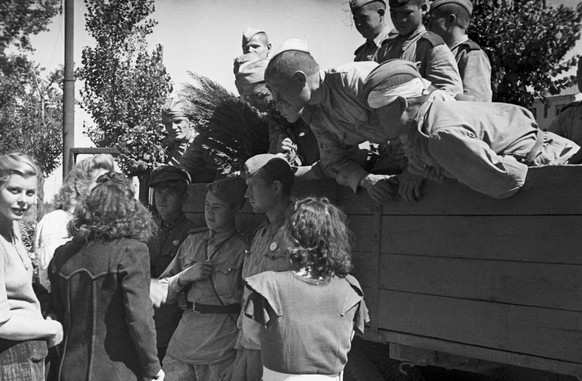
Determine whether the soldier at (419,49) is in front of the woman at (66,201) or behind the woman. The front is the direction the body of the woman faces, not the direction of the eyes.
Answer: in front

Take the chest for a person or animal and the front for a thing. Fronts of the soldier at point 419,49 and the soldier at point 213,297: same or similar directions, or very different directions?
same or similar directions

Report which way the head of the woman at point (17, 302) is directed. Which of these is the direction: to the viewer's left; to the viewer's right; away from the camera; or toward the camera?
toward the camera

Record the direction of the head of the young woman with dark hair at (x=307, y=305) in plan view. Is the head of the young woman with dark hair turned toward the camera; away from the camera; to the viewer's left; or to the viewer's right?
away from the camera

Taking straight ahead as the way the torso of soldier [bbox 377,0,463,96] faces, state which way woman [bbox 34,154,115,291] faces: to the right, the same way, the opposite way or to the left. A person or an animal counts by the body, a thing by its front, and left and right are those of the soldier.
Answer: the opposite way

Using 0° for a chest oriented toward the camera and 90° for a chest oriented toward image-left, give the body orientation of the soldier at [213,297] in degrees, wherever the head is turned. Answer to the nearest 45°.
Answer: approximately 45°
